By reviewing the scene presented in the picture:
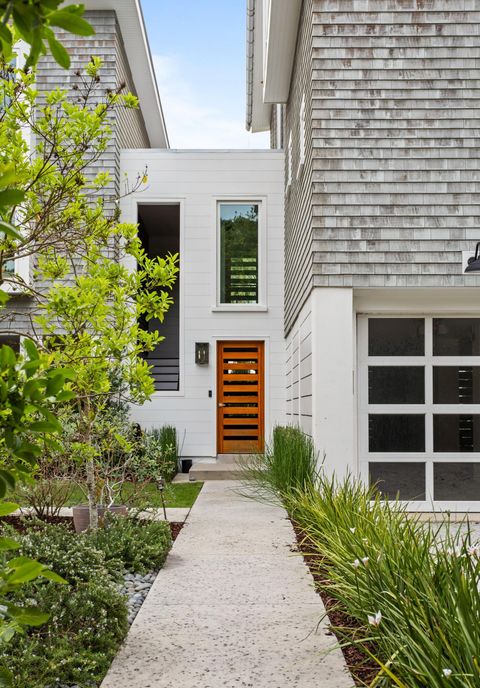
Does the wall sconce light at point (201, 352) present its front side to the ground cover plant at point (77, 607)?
yes

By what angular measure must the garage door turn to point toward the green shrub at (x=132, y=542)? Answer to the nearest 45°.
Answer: approximately 45° to its right

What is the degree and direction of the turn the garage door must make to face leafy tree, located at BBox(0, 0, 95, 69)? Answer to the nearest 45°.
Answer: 0° — it already faces it

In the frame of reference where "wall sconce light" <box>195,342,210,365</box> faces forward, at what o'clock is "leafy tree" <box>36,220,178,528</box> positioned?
The leafy tree is roughly at 12 o'clock from the wall sconce light.

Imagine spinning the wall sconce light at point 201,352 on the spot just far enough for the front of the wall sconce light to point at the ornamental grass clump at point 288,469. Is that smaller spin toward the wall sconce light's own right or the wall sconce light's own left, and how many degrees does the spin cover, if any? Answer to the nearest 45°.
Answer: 0° — it already faces it
